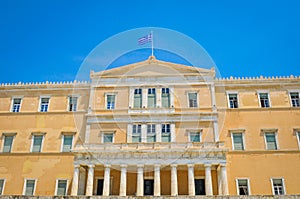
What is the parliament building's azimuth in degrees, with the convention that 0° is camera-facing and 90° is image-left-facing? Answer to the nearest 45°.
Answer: approximately 0°
